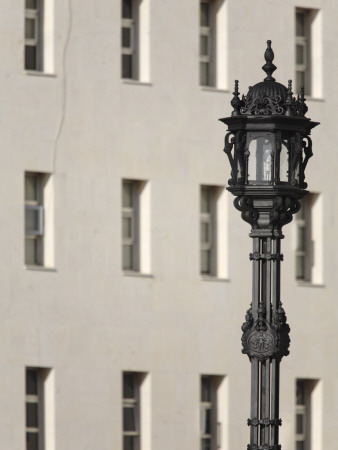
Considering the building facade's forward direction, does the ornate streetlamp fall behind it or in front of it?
in front

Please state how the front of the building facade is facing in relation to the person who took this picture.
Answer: facing the viewer and to the right of the viewer
